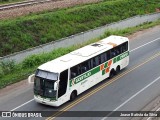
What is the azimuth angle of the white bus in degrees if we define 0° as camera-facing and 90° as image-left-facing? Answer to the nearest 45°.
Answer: approximately 45°
